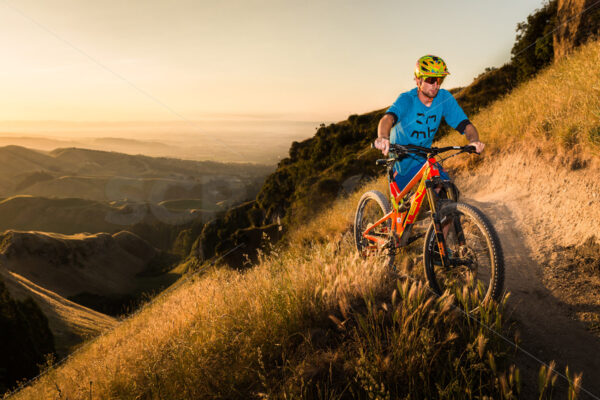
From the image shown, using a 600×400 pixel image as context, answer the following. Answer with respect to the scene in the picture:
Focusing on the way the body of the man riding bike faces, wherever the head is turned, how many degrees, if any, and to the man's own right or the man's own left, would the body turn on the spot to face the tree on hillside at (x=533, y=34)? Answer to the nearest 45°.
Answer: approximately 135° to the man's own left

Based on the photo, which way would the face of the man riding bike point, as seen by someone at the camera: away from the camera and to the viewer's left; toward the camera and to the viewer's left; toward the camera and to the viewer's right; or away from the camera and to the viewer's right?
toward the camera and to the viewer's right

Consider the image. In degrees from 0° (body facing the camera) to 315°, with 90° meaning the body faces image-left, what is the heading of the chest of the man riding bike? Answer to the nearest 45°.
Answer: approximately 315°

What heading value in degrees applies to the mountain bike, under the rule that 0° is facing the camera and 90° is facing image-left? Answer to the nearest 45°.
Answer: approximately 315°

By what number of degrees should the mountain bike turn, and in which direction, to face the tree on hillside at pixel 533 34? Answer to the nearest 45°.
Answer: approximately 135° to its left
